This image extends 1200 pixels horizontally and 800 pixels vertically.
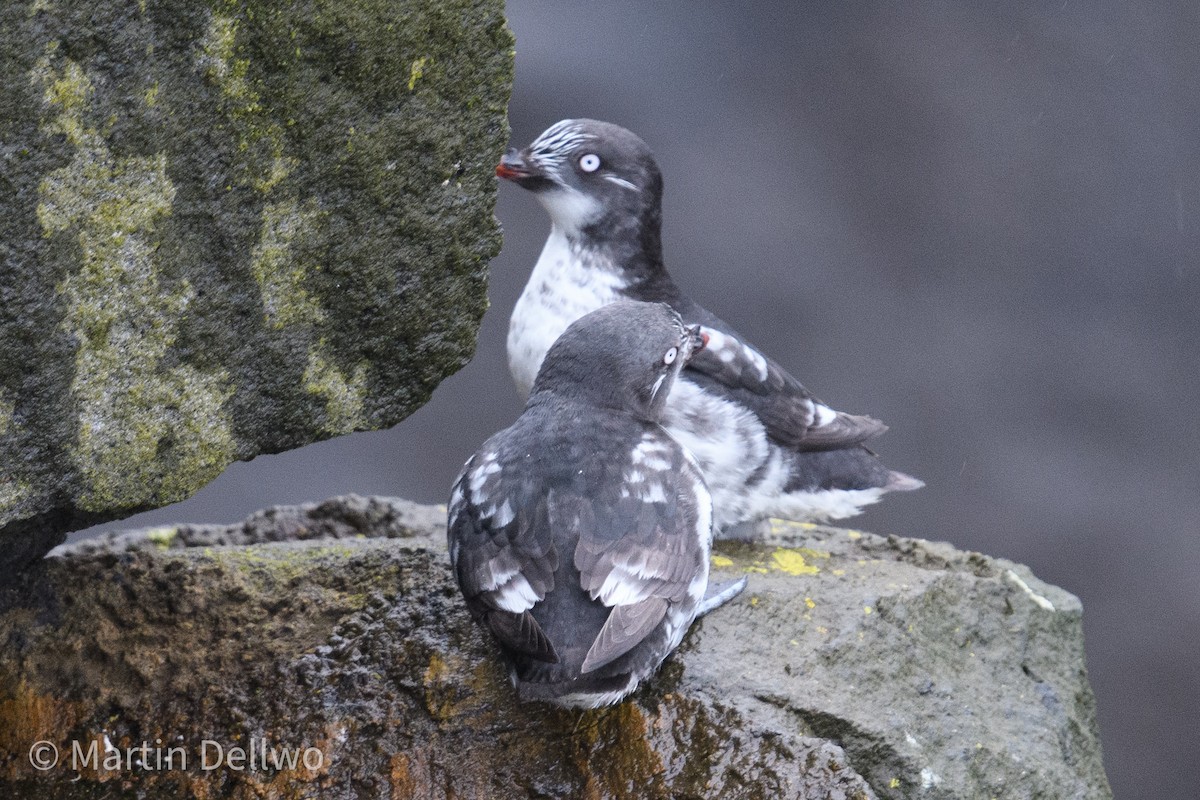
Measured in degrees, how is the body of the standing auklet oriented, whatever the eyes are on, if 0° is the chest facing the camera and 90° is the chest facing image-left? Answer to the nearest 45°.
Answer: approximately 90°

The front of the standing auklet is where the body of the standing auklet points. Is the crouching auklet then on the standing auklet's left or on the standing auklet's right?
on the standing auklet's left
